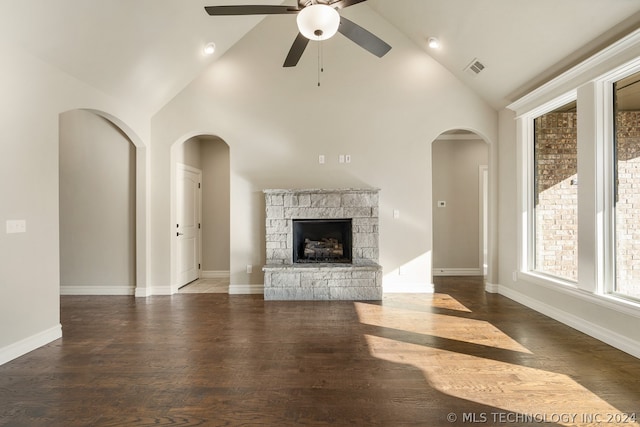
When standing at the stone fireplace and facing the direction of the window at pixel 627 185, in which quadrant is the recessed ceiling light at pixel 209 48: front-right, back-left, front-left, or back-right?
back-right

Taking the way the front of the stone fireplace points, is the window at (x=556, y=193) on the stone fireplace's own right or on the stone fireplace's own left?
on the stone fireplace's own left

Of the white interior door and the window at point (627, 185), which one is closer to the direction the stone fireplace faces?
the window

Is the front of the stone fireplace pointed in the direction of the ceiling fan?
yes

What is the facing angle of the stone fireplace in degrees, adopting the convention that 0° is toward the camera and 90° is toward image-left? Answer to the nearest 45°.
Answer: approximately 0°

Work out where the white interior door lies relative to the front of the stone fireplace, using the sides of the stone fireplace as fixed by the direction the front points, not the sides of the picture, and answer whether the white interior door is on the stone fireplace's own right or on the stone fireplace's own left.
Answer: on the stone fireplace's own right
